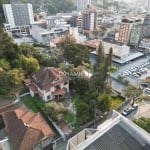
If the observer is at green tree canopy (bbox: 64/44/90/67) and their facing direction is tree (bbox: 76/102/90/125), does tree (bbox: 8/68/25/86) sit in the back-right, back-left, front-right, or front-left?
front-right

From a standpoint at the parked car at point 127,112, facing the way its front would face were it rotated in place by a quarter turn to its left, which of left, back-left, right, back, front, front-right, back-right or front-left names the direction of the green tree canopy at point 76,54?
back

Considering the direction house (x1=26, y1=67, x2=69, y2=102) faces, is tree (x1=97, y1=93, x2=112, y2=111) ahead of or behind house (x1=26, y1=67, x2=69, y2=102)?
ahead

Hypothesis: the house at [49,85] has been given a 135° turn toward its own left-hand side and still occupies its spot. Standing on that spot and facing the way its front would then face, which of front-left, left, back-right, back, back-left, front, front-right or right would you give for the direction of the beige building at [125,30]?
front-right

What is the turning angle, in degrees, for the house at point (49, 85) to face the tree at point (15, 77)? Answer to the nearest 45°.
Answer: approximately 135° to its right

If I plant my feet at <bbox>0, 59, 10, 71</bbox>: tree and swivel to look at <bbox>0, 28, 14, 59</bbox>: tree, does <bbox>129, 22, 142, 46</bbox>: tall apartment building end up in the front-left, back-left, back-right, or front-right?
front-right

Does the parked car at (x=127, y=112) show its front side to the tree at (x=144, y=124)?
no

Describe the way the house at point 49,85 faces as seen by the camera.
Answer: facing the viewer and to the right of the viewer

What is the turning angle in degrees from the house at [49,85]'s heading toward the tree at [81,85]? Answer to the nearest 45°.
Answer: approximately 45° to its left

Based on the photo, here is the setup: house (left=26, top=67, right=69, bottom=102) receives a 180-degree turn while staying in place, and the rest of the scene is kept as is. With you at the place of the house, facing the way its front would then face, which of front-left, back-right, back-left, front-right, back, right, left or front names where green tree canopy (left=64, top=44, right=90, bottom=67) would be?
right

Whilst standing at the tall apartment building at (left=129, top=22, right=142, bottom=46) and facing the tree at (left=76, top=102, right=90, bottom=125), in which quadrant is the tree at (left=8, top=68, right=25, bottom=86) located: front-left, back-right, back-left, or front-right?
front-right

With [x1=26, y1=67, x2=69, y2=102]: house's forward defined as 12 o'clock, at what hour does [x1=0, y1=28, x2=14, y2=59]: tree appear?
The tree is roughly at 6 o'clock from the house.
